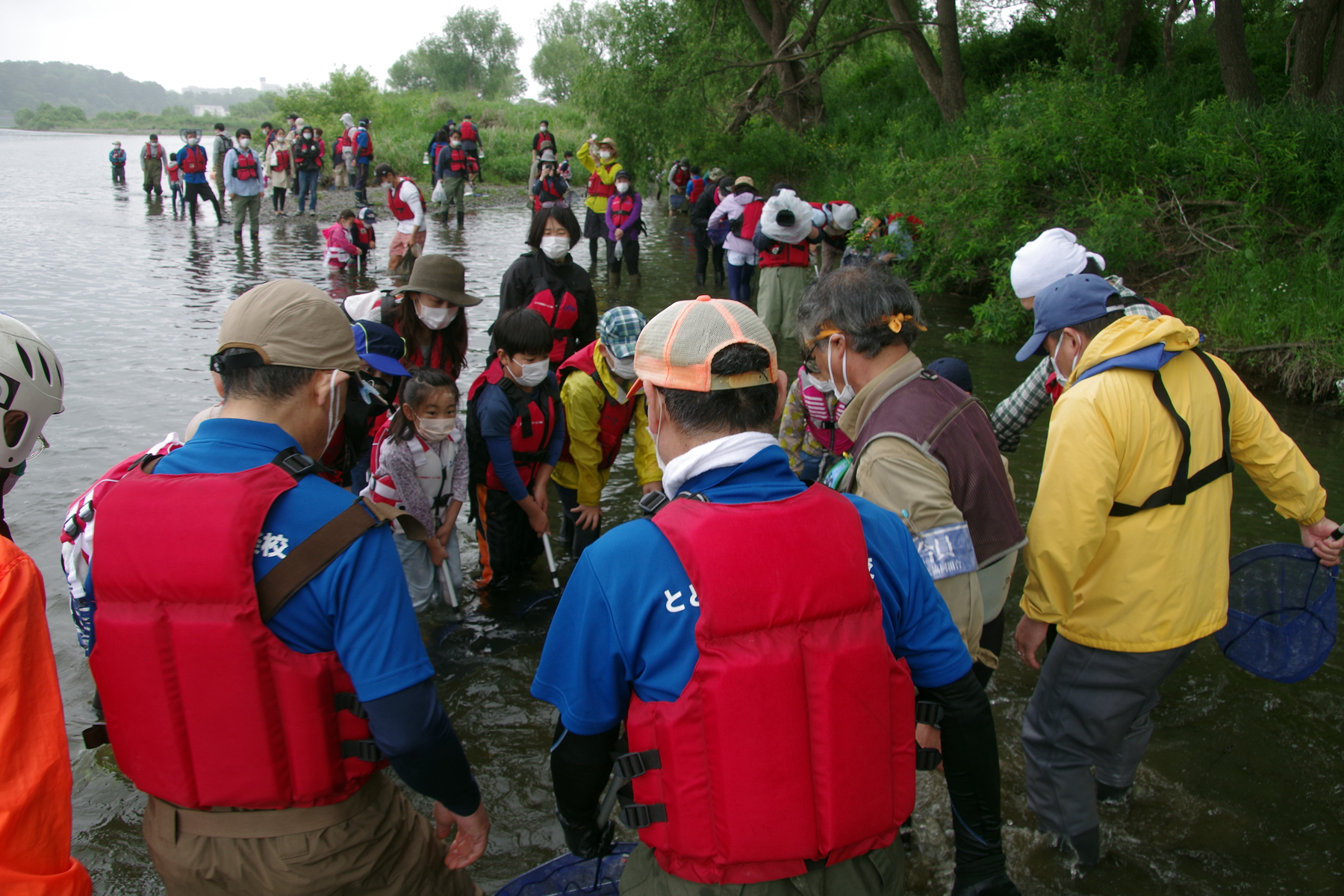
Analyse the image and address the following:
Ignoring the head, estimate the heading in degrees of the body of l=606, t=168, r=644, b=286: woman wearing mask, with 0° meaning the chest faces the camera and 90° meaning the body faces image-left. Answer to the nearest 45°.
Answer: approximately 0°

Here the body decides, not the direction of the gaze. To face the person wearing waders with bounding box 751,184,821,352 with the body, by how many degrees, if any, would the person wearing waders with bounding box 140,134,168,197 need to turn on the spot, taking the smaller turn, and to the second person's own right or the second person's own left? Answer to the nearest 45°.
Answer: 0° — they already face them

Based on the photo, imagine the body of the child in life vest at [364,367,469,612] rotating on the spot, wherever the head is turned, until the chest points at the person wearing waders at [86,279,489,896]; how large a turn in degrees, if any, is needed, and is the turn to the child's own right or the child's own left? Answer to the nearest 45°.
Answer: approximately 45° to the child's own right

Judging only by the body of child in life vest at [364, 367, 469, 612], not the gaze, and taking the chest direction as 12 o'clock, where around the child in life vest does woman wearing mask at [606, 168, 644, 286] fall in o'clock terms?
The woman wearing mask is roughly at 8 o'clock from the child in life vest.

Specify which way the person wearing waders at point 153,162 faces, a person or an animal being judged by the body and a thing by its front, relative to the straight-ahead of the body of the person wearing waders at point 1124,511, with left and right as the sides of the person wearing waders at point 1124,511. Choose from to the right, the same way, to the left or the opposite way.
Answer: the opposite way

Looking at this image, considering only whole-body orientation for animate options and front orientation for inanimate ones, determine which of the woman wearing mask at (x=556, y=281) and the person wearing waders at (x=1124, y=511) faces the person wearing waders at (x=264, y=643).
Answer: the woman wearing mask

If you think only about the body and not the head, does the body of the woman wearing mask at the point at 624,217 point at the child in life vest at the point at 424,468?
yes

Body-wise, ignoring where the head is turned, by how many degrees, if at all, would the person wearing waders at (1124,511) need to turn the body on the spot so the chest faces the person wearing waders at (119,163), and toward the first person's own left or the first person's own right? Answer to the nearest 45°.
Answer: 0° — they already face them
